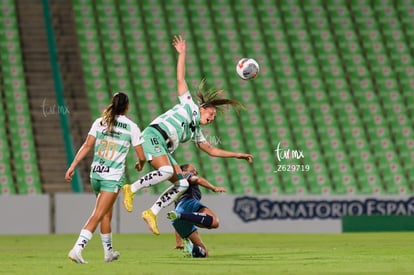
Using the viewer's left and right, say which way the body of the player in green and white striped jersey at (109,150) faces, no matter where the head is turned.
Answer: facing away from the viewer and to the right of the viewer

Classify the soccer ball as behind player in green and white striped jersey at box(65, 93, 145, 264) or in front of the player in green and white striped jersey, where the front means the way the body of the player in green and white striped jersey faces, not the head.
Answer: in front

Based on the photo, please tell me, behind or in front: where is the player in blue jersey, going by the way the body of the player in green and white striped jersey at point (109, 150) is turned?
in front

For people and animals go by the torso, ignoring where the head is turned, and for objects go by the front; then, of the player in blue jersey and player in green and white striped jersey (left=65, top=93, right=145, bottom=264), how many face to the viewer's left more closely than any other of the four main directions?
0
